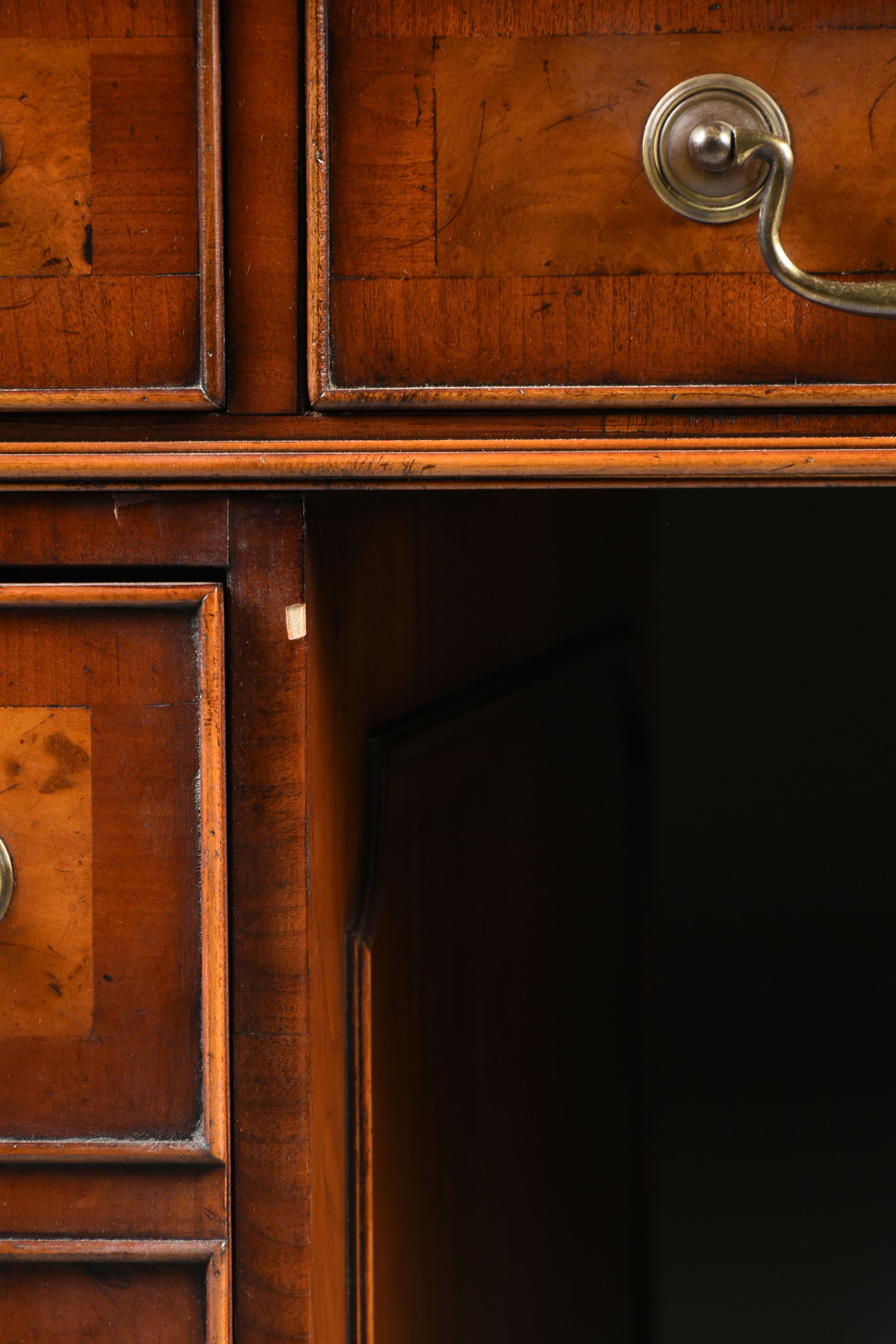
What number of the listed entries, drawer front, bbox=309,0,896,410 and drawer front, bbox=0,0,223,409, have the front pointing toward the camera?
2

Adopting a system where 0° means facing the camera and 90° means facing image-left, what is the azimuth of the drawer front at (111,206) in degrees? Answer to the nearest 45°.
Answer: approximately 0°

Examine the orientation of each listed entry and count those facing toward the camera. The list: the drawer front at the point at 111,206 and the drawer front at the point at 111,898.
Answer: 2

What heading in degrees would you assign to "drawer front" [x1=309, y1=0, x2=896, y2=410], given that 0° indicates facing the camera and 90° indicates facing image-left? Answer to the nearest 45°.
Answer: approximately 0°
